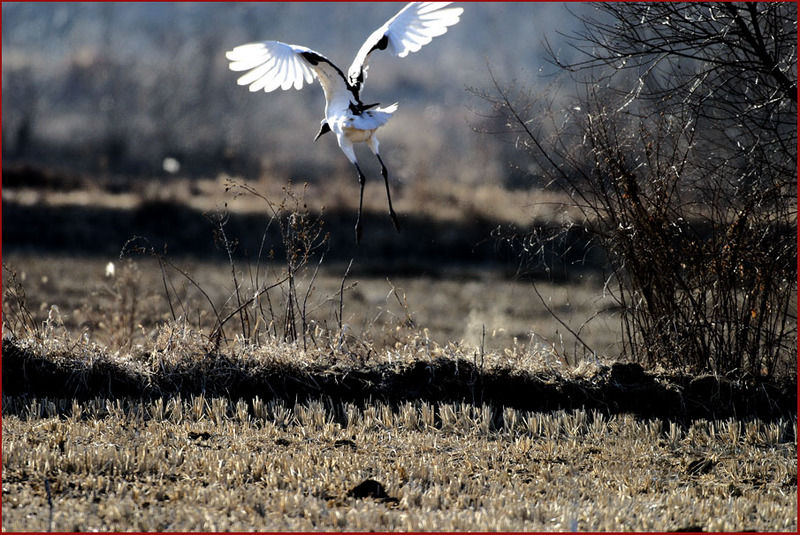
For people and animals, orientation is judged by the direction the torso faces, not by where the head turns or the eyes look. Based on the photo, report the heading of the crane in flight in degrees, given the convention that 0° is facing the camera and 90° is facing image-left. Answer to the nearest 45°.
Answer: approximately 135°
